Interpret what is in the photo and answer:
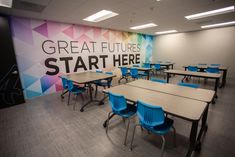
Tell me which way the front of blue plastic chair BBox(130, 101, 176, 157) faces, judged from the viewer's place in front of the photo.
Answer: facing away from the viewer and to the right of the viewer

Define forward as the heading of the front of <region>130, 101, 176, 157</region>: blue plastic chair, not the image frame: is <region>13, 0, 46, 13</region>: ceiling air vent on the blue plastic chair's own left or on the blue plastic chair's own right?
on the blue plastic chair's own left
